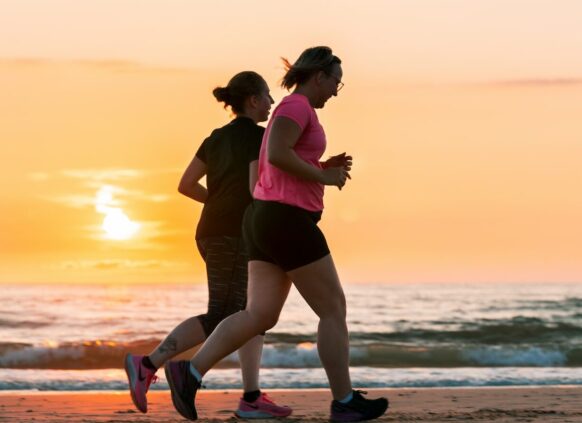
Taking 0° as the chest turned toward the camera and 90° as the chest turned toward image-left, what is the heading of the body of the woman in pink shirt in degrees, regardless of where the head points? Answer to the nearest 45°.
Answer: approximately 270°

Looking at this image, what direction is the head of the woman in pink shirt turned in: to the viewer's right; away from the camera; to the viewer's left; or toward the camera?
to the viewer's right

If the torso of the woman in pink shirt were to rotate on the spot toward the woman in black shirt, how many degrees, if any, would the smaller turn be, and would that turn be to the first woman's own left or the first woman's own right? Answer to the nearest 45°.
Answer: approximately 135° to the first woman's own left

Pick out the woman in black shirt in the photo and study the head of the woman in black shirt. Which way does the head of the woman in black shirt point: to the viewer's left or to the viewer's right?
to the viewer's right
